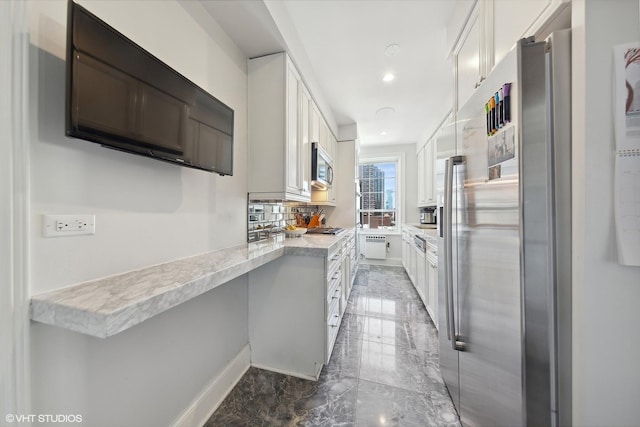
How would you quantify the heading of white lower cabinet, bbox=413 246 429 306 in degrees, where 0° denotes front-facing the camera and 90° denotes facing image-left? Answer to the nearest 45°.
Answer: approximately 90°

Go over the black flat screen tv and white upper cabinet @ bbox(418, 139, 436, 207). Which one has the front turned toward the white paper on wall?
the black flat screen tv

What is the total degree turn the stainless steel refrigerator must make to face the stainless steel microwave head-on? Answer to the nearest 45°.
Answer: approximately 90° to its right

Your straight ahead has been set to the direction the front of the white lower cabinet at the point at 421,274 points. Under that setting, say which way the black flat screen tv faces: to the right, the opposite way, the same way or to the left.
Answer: the opposite way

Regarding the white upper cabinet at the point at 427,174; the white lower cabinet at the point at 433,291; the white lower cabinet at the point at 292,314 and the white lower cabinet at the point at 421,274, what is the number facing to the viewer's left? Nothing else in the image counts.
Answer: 3

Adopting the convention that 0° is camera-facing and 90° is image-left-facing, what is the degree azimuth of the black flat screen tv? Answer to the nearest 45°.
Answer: approximately 315°

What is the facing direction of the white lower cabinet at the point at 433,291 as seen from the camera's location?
facing to the left of the viewer

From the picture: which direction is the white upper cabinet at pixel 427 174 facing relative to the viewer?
to the viewer's left

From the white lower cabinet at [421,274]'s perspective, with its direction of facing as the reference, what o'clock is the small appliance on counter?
The small appliance on counter is roughly at 3 o'clock from the white lower cabinet.

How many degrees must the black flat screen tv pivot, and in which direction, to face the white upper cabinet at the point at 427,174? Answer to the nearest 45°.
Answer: approximately 45° to its left

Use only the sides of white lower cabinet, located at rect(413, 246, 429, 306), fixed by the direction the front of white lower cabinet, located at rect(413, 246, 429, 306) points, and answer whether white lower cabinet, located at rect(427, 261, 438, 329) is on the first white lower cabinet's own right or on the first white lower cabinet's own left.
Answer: on the first white lower cabinet's own left
